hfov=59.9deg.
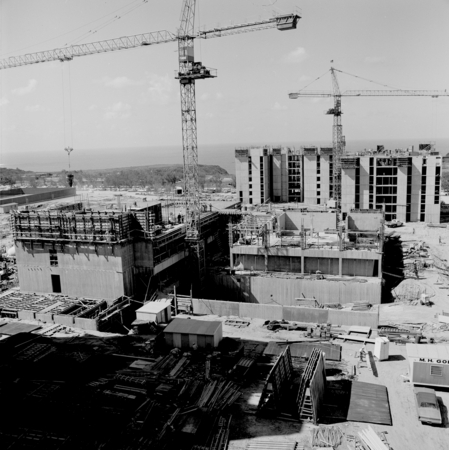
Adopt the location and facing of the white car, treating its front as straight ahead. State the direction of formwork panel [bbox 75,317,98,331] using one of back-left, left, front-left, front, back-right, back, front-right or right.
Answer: right

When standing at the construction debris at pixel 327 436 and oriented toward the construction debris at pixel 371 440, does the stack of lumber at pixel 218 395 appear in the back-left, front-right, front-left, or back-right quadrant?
back-left

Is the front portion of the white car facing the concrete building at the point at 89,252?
no

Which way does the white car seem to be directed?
toward the camera

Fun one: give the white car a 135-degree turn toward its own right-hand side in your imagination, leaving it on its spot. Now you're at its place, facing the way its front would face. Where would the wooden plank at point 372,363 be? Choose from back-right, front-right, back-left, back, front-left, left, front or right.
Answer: front

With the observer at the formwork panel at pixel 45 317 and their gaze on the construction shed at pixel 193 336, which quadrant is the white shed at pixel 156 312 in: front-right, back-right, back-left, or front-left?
front-left

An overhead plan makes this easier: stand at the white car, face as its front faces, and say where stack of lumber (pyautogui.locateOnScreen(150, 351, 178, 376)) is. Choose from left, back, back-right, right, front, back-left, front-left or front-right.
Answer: right

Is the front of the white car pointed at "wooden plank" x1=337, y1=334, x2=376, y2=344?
no

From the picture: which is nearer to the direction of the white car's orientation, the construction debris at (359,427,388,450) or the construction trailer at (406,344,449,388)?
the construction debris

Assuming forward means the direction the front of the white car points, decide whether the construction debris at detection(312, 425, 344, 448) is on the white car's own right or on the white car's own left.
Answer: on the white car's own right

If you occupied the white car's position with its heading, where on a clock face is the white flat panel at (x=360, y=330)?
The white flat panel is roughly at 11 o'clock from the white car.

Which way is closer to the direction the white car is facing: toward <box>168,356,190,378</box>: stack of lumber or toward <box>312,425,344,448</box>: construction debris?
the construction debris

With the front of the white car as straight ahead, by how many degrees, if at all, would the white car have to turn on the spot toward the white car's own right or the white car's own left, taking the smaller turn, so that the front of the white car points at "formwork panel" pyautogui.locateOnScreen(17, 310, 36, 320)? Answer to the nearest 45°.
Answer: approximately 90° to the white car's own right

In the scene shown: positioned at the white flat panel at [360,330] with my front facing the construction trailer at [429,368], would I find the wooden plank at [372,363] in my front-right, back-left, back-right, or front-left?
front-right

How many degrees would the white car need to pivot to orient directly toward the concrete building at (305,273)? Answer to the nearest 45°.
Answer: approximately 135° to its right

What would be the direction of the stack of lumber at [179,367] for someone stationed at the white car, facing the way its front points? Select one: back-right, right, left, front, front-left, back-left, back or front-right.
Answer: right

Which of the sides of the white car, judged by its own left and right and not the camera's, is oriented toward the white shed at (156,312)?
right
